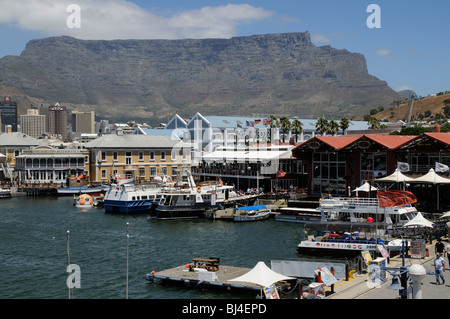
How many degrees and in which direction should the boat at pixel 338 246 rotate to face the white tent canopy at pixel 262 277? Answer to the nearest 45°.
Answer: approximately 90° to its left

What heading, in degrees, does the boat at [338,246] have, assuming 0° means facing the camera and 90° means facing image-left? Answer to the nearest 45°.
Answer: approximately 90°

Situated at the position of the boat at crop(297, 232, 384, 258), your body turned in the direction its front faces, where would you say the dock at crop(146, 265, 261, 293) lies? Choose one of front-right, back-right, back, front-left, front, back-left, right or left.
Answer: front-left
